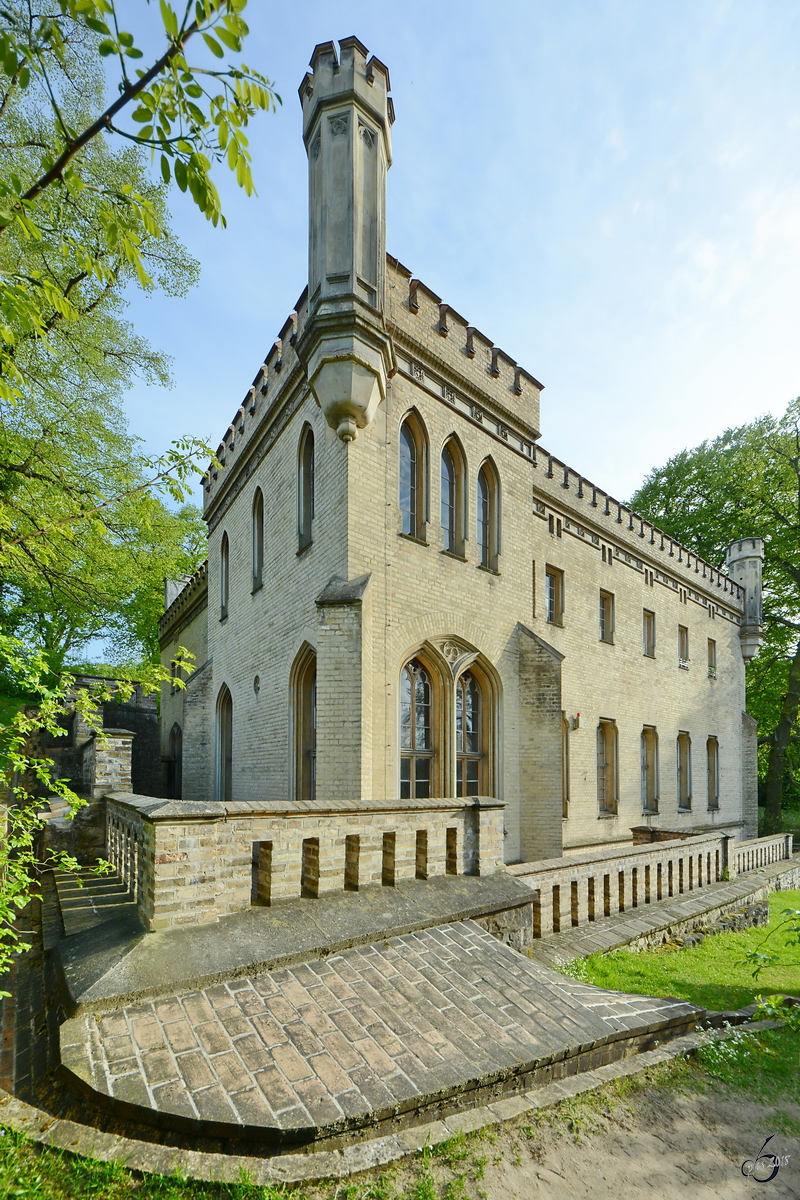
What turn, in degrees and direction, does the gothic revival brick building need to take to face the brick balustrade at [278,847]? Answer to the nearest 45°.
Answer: approximately 45° to its right

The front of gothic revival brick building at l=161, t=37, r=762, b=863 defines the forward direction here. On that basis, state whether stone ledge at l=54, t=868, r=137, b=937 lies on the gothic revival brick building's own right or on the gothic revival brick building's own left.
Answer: on the gothic revival brick building's own right

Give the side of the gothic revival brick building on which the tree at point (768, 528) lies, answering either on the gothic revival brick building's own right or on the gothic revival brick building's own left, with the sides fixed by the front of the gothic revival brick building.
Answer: on the gothic revival brick building's own left
